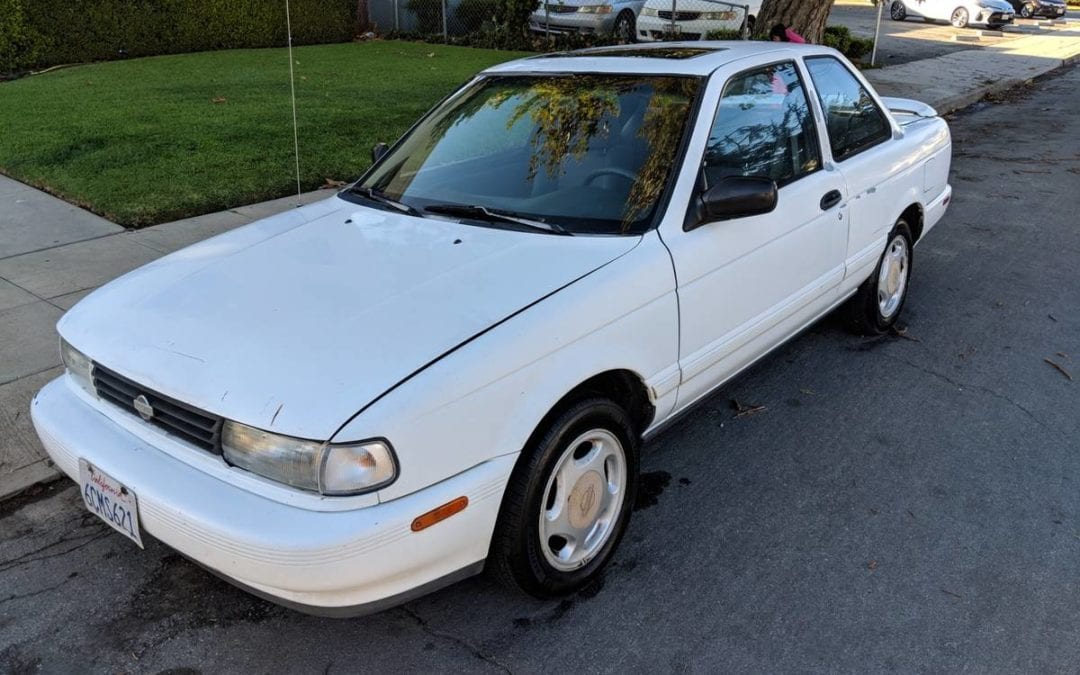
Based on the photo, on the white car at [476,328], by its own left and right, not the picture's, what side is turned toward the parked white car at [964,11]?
back

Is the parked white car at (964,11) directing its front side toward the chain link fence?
no

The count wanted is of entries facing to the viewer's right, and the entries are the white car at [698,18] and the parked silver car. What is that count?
0

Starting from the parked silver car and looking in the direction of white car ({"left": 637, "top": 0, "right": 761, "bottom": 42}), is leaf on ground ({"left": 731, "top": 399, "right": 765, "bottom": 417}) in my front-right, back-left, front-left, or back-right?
front-right

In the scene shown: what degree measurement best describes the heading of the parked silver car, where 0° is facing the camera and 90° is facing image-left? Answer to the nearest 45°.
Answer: approximately 45°

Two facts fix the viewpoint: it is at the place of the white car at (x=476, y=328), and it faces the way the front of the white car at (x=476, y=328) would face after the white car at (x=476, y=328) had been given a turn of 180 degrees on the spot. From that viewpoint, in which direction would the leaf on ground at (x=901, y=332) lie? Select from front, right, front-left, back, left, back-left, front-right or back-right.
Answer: front

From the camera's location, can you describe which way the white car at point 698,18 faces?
facing the viewer and to the left of the viewer

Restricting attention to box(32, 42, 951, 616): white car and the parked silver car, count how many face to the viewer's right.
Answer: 0

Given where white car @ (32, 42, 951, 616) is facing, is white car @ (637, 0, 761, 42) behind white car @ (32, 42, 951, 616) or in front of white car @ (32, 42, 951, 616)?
behind

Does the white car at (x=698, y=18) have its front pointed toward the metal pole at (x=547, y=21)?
no

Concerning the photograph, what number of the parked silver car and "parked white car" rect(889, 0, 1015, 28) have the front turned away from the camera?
0

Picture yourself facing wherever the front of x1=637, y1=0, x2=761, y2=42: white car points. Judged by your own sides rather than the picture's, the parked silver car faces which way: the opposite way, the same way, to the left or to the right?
the same way

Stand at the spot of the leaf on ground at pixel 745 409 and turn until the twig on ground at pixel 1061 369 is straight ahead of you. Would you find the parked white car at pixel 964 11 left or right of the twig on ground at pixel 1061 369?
left

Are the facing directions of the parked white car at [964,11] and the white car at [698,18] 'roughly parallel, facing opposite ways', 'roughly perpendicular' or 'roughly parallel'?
roughly perpendicular
